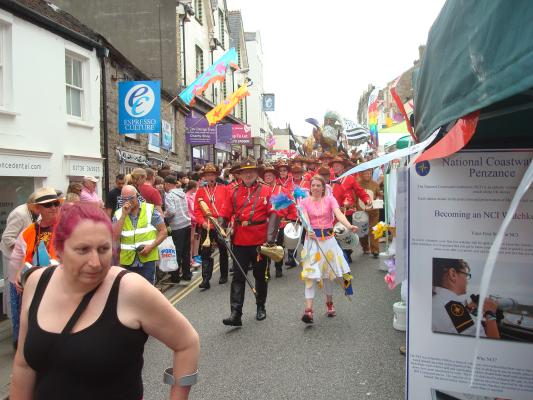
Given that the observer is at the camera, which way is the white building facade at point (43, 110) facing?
facing the viewer and to the right of the viewer

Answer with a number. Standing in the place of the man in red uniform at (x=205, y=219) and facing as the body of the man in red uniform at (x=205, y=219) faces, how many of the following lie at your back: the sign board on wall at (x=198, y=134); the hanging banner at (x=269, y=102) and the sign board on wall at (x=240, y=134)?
3

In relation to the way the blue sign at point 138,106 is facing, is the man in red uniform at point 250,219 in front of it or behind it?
in front

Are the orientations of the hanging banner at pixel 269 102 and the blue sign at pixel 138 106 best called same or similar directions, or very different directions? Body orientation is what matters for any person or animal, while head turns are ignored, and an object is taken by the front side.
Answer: same or similar directions

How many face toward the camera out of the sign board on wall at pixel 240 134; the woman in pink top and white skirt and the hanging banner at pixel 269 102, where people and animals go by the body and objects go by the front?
3

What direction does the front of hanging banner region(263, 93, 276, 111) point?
toward the camera

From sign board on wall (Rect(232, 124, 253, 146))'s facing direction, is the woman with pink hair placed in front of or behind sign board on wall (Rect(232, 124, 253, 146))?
in front

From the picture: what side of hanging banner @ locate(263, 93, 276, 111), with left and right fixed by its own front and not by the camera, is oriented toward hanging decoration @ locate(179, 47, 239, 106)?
front

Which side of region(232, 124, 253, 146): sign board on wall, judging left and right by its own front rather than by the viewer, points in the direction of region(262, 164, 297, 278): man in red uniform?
front

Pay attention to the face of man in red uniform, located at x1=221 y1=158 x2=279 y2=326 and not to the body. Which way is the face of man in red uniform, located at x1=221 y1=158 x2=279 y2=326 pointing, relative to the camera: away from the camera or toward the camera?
toward the camera

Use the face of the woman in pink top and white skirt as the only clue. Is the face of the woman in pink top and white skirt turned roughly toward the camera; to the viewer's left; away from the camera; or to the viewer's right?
toward the camera

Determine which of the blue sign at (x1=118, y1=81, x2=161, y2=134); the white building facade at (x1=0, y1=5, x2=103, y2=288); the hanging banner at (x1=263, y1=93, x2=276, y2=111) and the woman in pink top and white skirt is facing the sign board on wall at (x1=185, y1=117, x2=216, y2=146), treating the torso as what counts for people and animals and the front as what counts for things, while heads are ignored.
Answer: the hanging banner

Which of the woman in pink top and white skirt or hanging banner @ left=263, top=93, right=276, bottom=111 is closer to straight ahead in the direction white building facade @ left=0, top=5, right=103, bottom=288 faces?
the woman in pink top and white skirt

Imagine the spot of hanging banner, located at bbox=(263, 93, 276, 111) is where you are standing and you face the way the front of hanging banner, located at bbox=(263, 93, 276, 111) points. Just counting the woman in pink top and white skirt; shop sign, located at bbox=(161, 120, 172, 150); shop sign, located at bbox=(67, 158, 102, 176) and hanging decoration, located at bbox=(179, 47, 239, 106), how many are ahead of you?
4

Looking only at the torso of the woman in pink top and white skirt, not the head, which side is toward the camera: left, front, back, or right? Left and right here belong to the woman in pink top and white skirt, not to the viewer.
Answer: front

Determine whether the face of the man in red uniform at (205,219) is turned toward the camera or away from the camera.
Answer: toward the camera

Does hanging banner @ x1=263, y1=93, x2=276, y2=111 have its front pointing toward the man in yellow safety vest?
yes

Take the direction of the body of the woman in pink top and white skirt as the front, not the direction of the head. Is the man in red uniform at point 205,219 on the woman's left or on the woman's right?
on the woman's right

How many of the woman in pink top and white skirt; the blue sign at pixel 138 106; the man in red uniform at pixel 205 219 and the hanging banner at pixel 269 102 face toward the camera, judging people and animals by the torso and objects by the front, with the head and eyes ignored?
4

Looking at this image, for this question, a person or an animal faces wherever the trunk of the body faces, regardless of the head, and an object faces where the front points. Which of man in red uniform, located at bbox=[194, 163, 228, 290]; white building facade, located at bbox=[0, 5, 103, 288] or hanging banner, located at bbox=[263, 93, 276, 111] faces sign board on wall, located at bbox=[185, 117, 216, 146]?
the hanging banner
